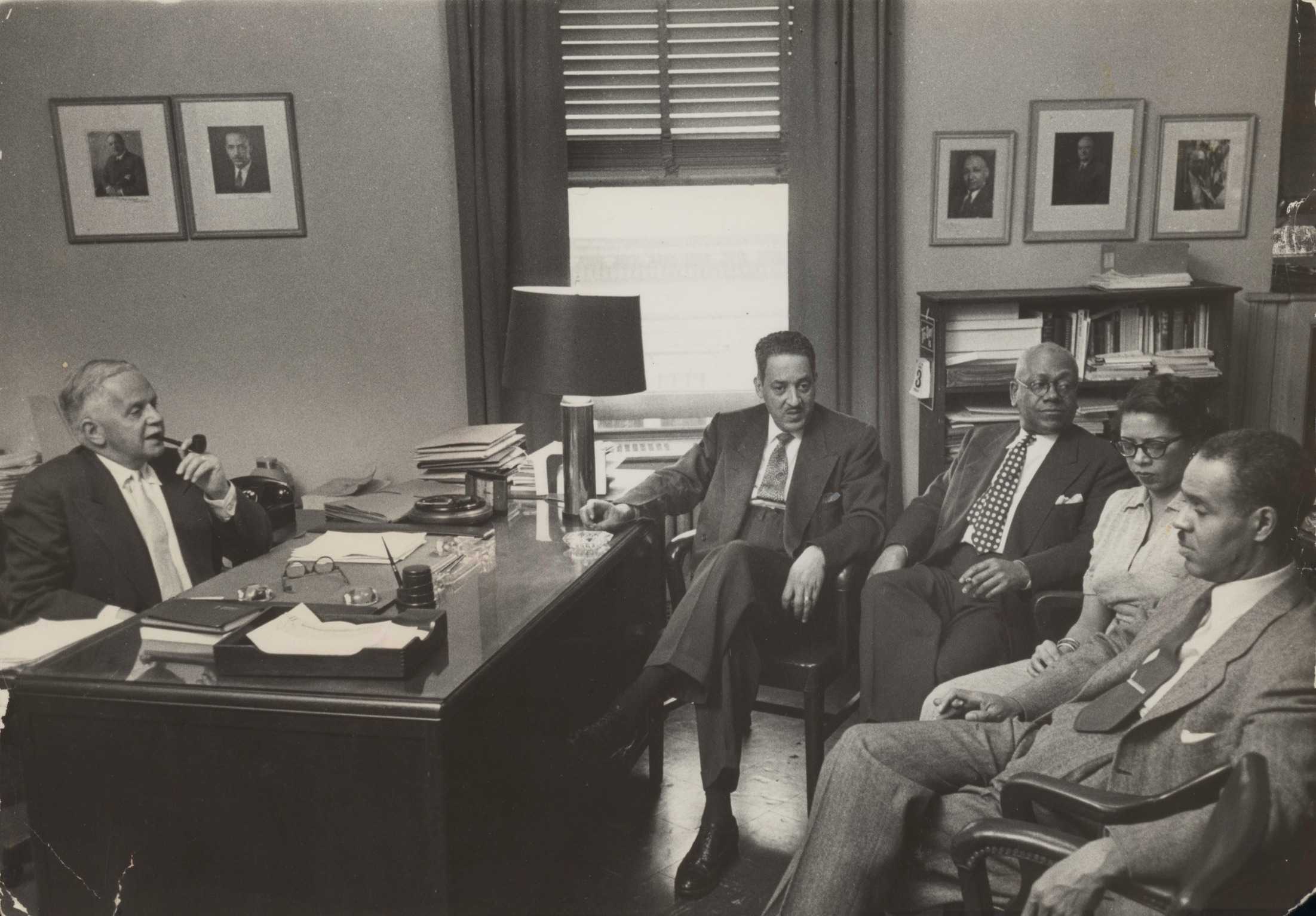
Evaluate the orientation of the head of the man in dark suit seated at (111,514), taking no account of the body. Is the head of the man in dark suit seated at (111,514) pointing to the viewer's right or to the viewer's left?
to the viewer's right

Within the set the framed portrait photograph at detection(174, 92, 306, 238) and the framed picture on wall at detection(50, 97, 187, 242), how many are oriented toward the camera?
2

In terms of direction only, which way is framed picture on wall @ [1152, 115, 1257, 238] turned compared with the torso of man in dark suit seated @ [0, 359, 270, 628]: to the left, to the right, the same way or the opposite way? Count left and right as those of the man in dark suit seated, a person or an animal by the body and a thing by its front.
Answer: to the right

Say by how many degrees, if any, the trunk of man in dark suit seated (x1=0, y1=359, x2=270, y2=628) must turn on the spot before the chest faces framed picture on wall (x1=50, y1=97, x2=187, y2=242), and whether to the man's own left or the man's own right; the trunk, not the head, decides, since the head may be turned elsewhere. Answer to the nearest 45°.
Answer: approximately 135° to the man's own left

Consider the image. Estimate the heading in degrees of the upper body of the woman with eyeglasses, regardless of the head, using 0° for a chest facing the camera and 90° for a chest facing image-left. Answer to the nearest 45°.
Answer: approximately 45°

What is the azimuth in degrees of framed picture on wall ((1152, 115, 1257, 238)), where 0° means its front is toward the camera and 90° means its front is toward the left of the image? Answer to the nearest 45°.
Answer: approximately 0°

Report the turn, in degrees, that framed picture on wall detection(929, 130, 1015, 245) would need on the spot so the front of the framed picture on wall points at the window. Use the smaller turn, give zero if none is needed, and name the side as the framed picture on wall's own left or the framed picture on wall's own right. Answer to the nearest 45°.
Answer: approximately 90° to the framed picture on wall's own right

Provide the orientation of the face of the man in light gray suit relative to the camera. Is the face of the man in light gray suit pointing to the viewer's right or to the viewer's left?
to the viewer's left

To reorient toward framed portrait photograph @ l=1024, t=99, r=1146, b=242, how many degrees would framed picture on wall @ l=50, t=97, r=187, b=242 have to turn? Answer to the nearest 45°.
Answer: approximately 45° to its left

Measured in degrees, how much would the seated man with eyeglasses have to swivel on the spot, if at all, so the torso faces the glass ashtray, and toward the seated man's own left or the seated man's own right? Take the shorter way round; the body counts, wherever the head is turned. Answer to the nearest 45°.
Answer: approximately 45° to the seated man's own right

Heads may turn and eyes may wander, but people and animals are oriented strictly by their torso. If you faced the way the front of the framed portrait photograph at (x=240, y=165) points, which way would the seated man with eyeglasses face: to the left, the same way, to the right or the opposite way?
to the right

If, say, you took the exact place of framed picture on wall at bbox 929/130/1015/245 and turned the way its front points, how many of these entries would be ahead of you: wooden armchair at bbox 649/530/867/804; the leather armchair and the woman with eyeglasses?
3

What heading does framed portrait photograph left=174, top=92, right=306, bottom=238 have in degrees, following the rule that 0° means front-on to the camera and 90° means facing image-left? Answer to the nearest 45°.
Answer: approximately 0°

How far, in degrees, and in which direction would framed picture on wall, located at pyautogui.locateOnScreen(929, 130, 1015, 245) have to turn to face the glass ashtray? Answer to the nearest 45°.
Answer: approximately 45° to its right

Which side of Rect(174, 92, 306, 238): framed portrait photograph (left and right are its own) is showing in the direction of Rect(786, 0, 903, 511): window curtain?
left

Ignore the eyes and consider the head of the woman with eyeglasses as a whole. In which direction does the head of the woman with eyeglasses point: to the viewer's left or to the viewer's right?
to the viewer's left
